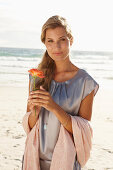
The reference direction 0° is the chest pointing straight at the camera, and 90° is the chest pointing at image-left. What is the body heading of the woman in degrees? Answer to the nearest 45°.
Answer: approximately 45°
